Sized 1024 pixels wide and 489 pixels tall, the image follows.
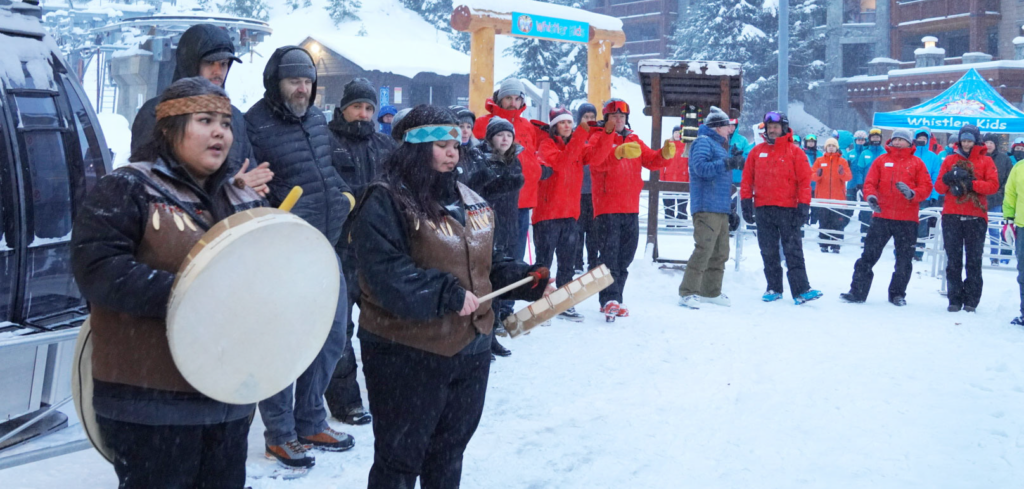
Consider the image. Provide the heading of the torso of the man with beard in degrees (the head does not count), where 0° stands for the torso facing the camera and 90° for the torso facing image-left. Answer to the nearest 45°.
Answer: approximately 315°

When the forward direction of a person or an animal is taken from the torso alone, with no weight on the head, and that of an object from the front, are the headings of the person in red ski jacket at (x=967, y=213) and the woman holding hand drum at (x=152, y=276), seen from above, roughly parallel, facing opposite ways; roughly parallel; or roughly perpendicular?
roughly perpendicular

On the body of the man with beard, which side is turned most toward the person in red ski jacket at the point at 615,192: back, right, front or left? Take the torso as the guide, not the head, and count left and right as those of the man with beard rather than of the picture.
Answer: left
